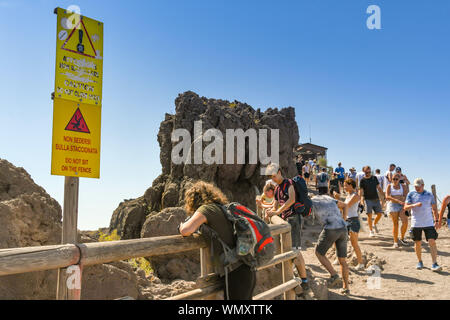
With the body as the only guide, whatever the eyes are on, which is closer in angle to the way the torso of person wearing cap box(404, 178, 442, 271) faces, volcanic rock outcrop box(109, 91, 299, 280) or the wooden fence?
the wooden fence

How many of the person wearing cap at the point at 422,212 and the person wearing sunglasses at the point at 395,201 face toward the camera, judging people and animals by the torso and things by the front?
2

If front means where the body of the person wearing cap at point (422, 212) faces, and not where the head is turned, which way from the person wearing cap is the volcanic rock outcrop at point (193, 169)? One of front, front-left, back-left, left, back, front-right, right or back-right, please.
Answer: back-right

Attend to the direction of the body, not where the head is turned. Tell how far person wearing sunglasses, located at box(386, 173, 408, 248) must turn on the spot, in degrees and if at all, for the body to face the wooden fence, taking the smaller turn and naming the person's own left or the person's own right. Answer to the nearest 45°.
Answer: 0° — they already face it

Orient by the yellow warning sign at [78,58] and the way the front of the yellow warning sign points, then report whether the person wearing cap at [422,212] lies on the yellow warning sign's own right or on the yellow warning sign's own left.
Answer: on the yellow warning sign's own left

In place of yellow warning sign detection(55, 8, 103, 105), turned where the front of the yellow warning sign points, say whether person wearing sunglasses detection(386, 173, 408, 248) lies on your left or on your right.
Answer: on your left

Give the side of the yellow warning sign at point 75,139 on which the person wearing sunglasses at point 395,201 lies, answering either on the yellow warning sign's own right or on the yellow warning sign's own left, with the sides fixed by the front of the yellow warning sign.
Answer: on the yellow warning sign's own left

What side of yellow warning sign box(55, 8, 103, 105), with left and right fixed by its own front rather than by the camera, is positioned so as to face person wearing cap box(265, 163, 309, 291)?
left

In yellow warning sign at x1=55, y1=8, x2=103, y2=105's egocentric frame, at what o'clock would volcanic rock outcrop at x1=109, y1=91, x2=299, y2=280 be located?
The volcanic rock outcrop is roughly at 8 o'clock from the yellow warning sign.
